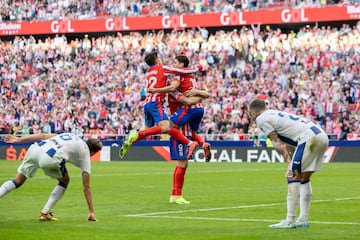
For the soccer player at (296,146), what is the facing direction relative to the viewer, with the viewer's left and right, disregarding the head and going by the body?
facing to the left of the viewer

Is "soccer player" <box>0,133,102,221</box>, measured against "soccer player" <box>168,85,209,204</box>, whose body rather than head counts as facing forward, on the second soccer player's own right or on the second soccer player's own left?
on the second soccer player's own right

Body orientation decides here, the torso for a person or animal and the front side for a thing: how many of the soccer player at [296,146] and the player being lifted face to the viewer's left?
1

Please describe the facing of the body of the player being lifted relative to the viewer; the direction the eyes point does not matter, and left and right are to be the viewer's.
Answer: facing away from the viewer and to the right of the viewer

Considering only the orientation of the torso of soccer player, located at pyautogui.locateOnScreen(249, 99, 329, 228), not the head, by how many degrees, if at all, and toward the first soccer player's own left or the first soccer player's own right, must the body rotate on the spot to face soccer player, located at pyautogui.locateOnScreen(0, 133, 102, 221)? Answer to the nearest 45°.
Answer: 0° — they already face them

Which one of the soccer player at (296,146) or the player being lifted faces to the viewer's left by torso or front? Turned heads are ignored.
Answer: the soccer player
